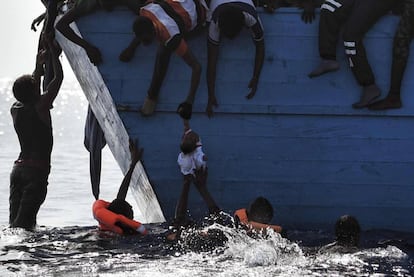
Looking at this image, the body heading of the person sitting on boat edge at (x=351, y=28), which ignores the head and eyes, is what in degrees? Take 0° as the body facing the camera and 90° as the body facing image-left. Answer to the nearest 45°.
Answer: approximately 45°

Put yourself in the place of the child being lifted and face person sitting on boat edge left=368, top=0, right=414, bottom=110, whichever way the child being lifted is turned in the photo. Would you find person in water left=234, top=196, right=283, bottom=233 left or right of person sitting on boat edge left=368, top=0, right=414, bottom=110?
right

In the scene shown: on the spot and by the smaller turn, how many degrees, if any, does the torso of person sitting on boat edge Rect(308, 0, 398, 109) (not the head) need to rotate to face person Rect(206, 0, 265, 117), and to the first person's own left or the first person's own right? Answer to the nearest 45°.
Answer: approximately 45° to the first person's own right

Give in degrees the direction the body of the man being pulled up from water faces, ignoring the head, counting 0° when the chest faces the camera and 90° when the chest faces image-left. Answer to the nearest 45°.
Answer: approximately 225°

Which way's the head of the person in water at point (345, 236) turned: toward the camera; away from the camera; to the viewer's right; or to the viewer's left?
away from the camera

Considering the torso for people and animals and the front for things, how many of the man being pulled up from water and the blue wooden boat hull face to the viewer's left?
1

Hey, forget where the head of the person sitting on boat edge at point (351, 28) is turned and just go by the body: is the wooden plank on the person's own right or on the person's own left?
on the person's own right

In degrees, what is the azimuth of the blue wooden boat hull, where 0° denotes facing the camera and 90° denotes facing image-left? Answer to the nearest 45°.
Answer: approximately 90°

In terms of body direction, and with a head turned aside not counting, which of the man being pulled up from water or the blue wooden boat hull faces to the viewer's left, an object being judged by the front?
the blue wooden boat hull

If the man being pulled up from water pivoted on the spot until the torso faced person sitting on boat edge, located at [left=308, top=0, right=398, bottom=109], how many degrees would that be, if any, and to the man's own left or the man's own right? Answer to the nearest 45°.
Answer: approximately 45° to the man's own right
